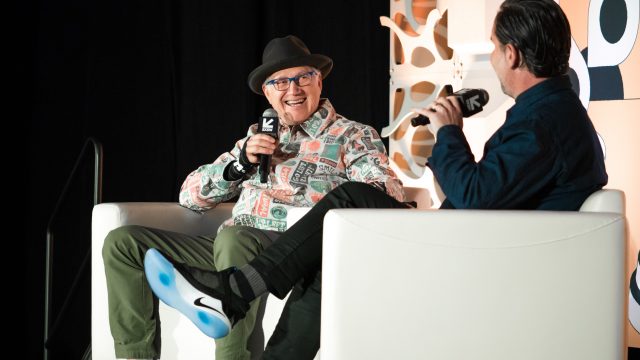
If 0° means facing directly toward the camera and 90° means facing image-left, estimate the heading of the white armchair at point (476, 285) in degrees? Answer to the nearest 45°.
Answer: approximately 90°

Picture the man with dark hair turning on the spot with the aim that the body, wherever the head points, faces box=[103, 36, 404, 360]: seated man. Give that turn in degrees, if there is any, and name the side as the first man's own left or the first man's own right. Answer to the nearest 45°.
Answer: approximately 45° to the first man's own right

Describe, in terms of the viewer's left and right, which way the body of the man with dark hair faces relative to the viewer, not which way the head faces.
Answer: facing to the left of the viewer

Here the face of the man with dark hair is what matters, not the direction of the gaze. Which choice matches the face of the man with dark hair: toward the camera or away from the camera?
away from the camera
